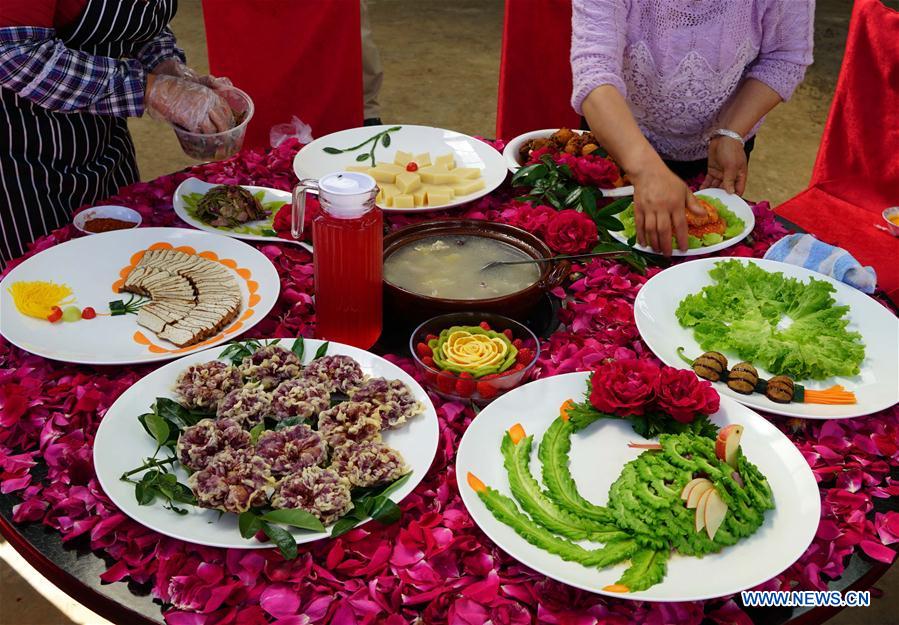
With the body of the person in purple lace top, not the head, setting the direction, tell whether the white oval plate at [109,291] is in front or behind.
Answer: in front

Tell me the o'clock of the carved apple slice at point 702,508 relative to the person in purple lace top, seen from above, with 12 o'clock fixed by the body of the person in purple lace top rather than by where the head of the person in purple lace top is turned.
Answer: The carved apple slice is roughly at 12 o'clock from the person in purple lace top.

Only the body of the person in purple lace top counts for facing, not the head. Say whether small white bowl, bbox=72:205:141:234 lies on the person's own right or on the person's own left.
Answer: on the person's own right

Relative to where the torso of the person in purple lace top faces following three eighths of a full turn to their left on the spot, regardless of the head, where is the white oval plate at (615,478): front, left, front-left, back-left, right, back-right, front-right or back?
back-right

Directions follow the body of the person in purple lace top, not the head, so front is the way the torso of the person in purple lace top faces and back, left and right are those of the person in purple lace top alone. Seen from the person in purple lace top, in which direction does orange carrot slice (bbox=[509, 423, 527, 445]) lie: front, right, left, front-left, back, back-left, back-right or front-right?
front

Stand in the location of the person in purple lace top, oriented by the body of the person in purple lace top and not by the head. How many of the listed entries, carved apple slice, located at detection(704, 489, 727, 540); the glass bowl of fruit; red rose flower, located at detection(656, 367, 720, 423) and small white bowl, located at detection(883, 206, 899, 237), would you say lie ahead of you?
3

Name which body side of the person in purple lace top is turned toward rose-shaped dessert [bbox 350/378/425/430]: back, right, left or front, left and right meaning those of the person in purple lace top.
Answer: front

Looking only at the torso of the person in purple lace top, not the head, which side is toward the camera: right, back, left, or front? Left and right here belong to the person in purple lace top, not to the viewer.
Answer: front

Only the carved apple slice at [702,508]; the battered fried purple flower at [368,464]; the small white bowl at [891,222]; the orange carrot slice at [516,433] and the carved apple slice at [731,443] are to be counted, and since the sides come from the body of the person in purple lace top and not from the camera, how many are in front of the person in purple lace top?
4

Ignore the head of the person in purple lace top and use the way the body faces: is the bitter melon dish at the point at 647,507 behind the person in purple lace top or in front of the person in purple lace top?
in front

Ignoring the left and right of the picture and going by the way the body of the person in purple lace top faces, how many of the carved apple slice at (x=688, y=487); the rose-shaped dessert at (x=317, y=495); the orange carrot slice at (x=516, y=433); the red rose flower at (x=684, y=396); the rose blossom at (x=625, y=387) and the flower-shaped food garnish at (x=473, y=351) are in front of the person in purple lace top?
6

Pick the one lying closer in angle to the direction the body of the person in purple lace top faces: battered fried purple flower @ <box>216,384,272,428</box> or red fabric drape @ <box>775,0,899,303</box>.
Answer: the battered fried purple flower

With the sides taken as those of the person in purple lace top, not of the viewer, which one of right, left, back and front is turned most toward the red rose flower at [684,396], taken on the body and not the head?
front

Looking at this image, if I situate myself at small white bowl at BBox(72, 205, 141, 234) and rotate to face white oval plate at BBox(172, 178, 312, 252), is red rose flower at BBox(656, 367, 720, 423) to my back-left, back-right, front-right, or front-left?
front-right

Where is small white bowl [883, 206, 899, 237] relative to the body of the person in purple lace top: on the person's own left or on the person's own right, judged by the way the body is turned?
on the person's own left

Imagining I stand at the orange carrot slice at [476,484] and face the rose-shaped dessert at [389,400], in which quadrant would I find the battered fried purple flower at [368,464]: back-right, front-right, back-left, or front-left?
front-left

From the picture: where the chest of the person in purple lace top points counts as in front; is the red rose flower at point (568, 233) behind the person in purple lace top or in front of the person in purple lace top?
in front
